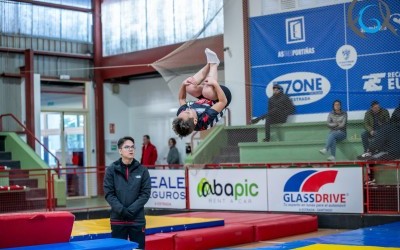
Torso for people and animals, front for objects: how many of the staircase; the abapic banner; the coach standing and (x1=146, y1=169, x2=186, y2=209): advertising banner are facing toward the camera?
3

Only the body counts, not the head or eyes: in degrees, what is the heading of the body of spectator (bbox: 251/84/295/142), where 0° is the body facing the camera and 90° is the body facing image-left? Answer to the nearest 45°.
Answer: approximately 45°

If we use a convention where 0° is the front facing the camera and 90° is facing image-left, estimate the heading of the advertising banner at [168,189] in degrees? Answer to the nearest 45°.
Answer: approximately 0°

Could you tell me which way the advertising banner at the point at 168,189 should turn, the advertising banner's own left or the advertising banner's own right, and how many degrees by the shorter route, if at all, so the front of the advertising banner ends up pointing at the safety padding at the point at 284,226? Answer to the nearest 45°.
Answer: approximately 45° to the advertising banner's own left

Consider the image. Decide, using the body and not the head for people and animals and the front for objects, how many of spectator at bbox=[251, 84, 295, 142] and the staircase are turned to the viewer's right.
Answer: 1

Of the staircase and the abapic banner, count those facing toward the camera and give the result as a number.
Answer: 1

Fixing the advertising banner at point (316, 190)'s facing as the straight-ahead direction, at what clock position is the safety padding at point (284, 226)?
The safety padding is roughly at 1 o'clock from the advertising banner.

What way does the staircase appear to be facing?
to the viewer's right
